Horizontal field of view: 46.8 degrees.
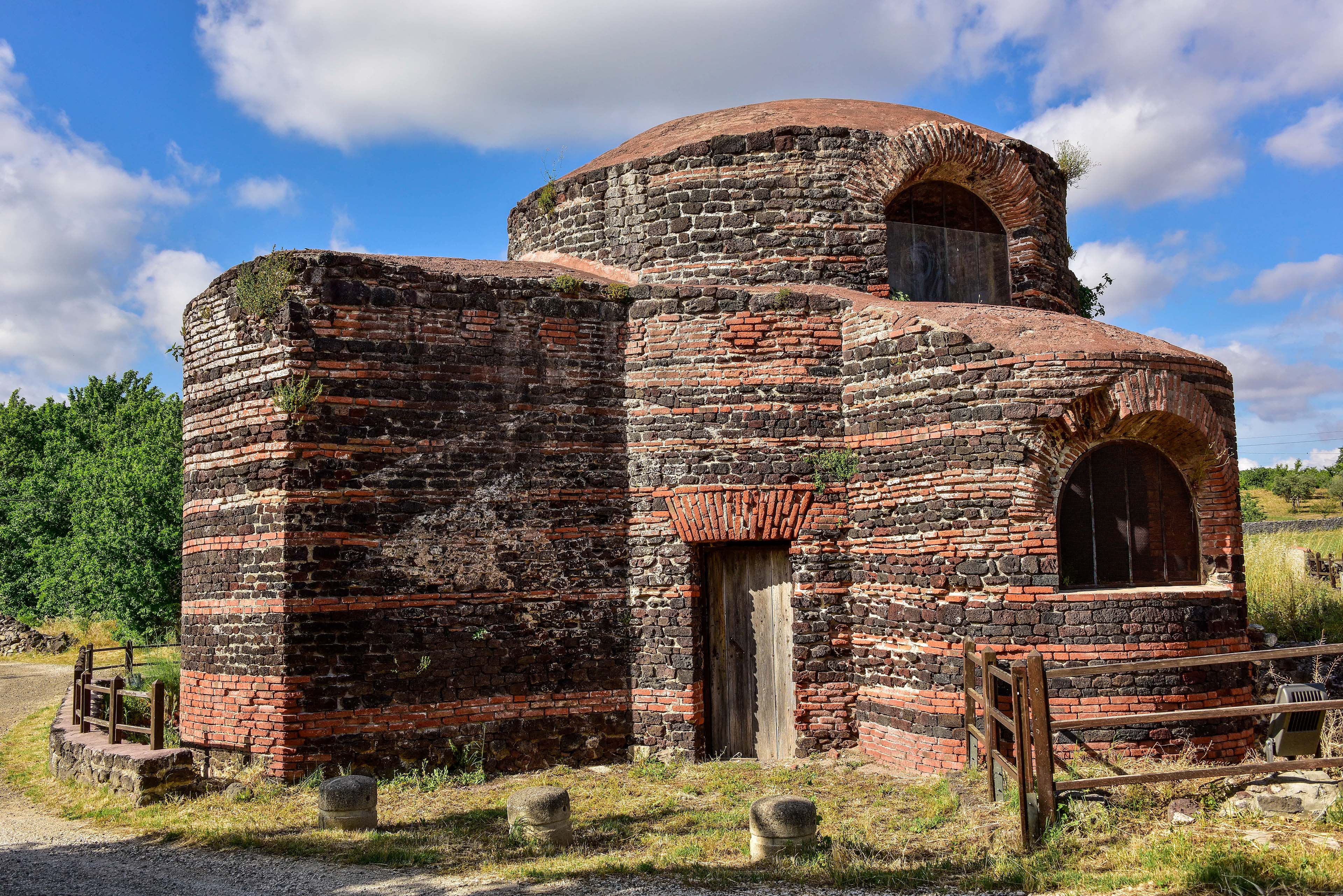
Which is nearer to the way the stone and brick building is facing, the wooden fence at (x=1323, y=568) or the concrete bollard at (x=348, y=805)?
the concrete bollard

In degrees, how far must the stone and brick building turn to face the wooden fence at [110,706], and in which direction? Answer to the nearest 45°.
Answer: approximately 90° to its right

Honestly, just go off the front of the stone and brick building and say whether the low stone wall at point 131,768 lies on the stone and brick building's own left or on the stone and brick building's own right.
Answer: on the stone and brick building's own right

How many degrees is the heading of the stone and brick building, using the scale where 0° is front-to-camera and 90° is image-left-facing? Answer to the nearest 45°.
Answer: approximately 0°

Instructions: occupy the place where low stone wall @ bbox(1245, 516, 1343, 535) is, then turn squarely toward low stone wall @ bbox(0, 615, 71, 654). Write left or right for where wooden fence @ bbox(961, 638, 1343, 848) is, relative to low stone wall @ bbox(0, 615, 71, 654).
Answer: left

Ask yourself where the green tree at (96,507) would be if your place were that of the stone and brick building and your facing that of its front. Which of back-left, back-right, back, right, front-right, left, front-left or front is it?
back-right

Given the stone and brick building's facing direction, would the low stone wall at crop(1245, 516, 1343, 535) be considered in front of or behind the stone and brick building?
behind

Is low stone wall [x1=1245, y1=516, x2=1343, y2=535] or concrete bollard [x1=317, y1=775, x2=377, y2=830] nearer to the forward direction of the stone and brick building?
the concrete bollard
